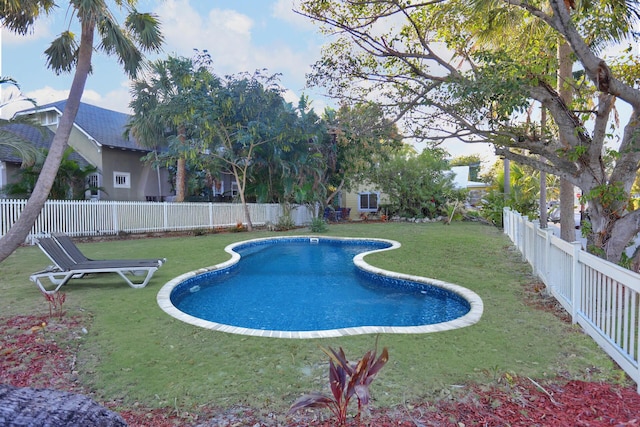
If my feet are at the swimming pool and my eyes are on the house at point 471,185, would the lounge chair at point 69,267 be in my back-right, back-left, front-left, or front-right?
back-left

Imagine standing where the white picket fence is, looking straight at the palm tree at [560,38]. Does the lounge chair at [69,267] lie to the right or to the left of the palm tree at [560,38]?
right

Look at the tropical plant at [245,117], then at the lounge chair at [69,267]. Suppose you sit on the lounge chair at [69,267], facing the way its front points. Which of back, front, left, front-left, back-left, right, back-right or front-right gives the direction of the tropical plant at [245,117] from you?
front-left

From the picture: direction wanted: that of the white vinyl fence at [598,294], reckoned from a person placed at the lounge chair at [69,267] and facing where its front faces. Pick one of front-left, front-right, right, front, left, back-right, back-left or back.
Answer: front-right

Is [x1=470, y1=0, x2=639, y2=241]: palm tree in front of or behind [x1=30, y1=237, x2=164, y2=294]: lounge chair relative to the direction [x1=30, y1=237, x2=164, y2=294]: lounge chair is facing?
in front

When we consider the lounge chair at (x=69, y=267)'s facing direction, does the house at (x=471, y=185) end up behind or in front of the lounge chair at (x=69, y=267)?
in front

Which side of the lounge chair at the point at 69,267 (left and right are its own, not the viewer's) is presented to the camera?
right

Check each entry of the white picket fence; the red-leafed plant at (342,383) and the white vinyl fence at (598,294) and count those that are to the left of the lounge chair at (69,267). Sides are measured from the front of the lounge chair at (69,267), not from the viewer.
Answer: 1

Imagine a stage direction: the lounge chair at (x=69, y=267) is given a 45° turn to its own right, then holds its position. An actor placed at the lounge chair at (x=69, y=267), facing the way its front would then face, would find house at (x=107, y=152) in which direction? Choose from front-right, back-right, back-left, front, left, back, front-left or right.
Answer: back-left
